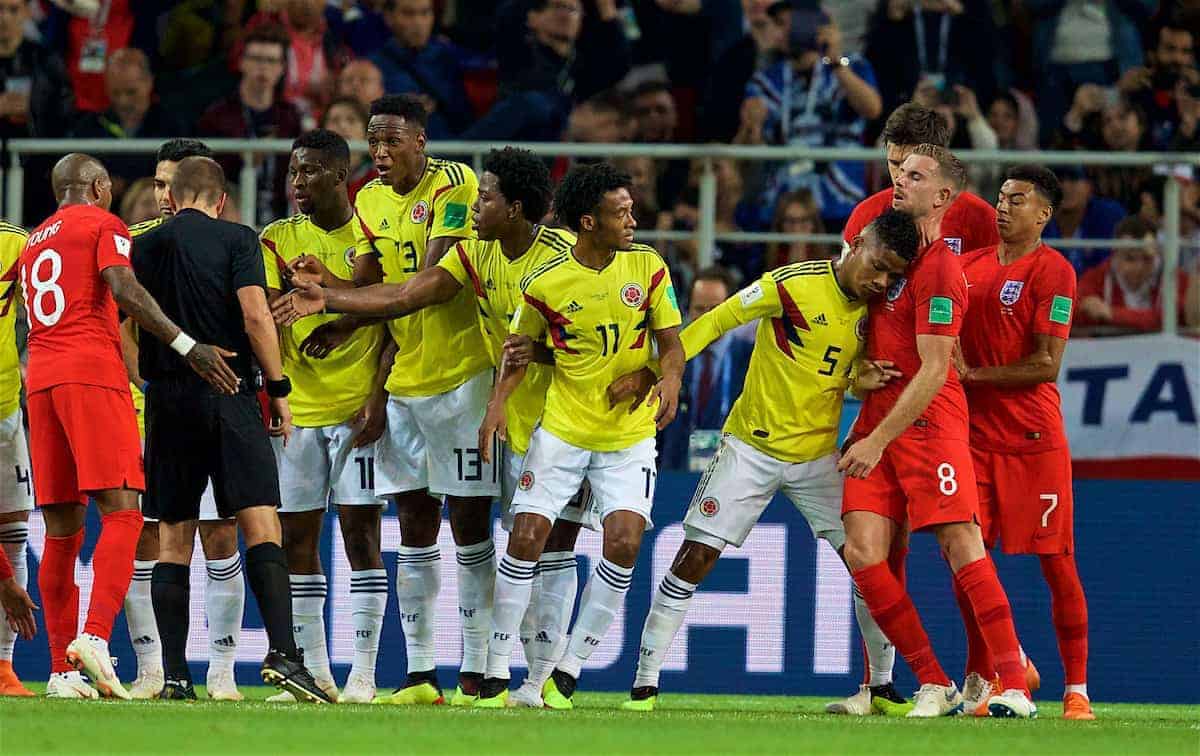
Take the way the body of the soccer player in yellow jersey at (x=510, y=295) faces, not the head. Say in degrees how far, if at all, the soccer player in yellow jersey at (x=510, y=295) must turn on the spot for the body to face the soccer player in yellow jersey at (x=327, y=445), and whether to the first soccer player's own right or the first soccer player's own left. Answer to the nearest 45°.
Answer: approximately 90° to the first soccer player's own right

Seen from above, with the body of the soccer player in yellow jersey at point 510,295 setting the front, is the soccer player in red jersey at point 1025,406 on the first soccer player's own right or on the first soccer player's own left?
on the first soccer player's own left

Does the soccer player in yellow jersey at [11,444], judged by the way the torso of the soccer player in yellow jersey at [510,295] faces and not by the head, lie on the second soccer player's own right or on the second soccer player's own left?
on the second soccer player's own right

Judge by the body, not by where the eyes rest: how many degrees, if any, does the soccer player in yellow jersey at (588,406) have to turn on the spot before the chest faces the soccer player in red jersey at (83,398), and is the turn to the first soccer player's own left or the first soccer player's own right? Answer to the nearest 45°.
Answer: approximately 90° to the first soccer player's own right

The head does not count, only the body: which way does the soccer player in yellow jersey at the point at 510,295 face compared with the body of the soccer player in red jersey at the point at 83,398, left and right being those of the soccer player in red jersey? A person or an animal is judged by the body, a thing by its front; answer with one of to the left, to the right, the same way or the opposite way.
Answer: the opposite way

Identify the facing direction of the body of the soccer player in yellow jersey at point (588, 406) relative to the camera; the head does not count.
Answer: toward the camera

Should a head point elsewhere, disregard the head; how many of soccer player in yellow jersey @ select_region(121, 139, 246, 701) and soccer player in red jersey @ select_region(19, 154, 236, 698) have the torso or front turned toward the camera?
1

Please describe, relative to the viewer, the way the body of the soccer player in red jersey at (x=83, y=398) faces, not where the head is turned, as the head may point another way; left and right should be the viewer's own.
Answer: facing away from the viewer and to the right of the viewer

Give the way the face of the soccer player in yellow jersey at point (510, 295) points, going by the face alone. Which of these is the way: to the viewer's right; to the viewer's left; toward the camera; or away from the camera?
to the viewer's left

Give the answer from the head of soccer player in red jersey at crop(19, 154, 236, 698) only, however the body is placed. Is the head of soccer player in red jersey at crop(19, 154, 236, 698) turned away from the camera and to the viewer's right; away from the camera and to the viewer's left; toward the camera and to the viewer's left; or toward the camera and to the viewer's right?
away from the camera and to the viewer's right

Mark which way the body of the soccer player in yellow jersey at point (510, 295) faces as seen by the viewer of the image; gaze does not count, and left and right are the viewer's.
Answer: facing the viewer and to the left of the viewer
